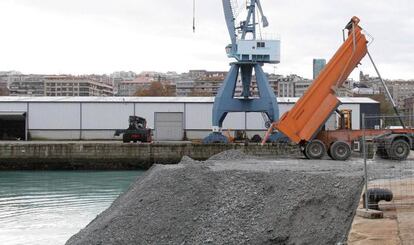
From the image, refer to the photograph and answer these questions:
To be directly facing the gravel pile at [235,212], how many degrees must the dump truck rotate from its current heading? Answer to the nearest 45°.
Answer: approximately 90° to its right

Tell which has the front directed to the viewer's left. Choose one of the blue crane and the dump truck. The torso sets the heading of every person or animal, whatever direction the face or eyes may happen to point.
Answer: the blue crane

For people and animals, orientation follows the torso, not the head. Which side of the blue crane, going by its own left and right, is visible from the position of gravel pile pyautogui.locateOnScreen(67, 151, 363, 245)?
left

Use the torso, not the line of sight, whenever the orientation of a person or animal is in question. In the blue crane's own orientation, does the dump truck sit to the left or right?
on its left

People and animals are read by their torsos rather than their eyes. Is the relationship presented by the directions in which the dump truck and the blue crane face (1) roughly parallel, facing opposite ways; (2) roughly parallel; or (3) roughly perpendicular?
roughly parallel, facing opposite ways

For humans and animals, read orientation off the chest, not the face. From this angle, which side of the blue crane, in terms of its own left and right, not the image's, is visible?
left

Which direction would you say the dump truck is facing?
to the viewer's right

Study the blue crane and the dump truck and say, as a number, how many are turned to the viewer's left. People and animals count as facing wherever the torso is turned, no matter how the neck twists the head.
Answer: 1

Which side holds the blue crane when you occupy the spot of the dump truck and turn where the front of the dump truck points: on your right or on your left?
on your left
